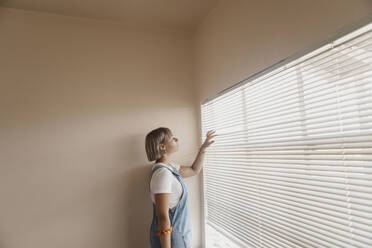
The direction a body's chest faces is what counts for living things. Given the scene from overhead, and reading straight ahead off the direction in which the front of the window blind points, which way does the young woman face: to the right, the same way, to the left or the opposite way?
the opposite way

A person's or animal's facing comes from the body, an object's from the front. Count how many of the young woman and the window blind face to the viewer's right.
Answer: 1

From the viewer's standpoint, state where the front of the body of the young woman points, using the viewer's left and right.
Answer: facing to the right of the viewer

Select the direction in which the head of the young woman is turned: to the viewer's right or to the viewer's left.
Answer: to the viewer's right

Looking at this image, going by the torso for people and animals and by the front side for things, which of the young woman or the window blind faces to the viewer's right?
the young woman

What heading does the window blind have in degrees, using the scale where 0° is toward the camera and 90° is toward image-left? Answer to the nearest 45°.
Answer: approximately 45°
